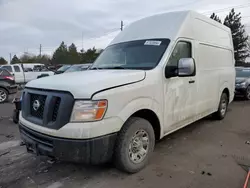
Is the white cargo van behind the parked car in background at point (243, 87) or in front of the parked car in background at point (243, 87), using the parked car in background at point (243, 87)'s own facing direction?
in front

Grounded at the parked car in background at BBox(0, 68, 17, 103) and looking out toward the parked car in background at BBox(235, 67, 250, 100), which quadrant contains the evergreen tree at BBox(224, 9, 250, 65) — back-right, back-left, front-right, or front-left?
front-left

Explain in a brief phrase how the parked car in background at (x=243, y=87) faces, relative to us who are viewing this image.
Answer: facing the viewer and to the left of the viewer

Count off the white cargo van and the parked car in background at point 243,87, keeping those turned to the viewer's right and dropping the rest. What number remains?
0

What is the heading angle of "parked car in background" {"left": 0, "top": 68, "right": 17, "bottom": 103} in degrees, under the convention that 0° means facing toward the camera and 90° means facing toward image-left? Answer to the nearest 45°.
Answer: approximately 90°

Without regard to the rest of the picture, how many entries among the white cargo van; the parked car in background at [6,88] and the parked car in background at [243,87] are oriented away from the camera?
0

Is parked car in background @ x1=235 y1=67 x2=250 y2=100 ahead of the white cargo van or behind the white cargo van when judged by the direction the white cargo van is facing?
behind

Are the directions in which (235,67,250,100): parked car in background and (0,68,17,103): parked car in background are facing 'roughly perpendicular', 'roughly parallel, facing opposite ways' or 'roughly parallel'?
roughly parallel

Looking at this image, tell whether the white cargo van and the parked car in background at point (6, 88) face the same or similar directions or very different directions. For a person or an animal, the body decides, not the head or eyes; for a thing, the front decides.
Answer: same or similar directions

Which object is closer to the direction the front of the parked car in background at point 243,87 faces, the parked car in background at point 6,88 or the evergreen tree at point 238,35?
the parked car in background

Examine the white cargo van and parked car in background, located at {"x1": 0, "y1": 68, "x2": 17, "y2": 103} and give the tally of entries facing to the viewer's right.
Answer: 0

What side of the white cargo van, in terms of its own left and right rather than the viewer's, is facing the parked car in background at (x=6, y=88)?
right
